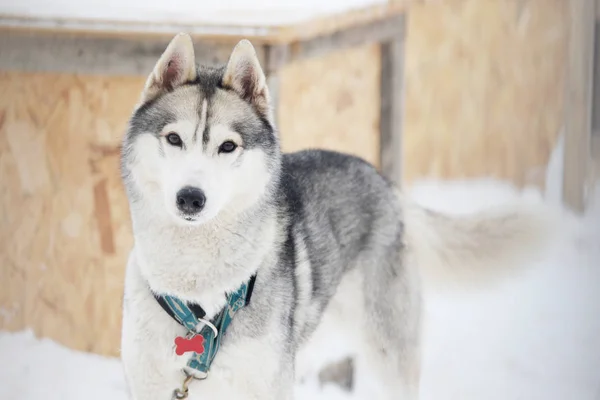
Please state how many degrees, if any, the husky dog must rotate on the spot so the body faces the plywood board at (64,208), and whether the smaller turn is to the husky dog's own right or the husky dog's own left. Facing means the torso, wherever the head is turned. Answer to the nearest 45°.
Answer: approximately 90° to the husky dog's own right

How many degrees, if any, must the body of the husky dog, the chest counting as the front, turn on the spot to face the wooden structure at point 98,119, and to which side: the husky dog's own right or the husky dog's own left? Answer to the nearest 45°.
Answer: approximately 90° to the husky dog's own right

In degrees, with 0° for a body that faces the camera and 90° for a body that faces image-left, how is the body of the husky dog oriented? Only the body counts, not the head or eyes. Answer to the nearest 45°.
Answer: approximately 45°

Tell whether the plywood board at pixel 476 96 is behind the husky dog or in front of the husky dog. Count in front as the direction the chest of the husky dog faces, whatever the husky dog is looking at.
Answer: behind

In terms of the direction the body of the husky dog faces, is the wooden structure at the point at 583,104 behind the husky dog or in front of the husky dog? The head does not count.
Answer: behind

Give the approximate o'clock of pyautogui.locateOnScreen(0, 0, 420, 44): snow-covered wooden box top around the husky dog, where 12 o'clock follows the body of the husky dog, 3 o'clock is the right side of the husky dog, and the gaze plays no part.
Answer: The snow-covered wooden box top is roughly at 4 o'clock from the husky dog.
